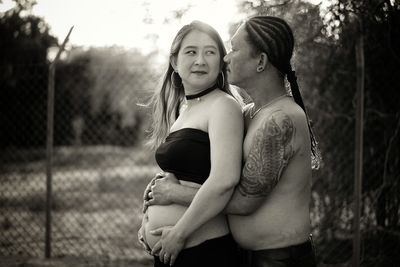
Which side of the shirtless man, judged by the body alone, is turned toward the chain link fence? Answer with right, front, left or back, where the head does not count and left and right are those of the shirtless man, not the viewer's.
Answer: right

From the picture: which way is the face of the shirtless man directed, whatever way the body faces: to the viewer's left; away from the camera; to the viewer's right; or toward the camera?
to the viewer's left

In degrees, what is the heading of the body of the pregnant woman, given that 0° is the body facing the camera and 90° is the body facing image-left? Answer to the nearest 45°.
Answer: approximately 45°

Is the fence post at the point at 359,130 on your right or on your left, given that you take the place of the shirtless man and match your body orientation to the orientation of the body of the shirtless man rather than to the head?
on your right

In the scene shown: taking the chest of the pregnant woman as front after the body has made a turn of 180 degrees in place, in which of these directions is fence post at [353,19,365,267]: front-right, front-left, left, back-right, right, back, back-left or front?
front

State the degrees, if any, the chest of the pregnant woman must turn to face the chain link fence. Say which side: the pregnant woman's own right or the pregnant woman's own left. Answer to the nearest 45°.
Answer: approximately 90° to the pregnant woman's own right

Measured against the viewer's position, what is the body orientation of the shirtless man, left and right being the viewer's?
facing to the left of the viewer
